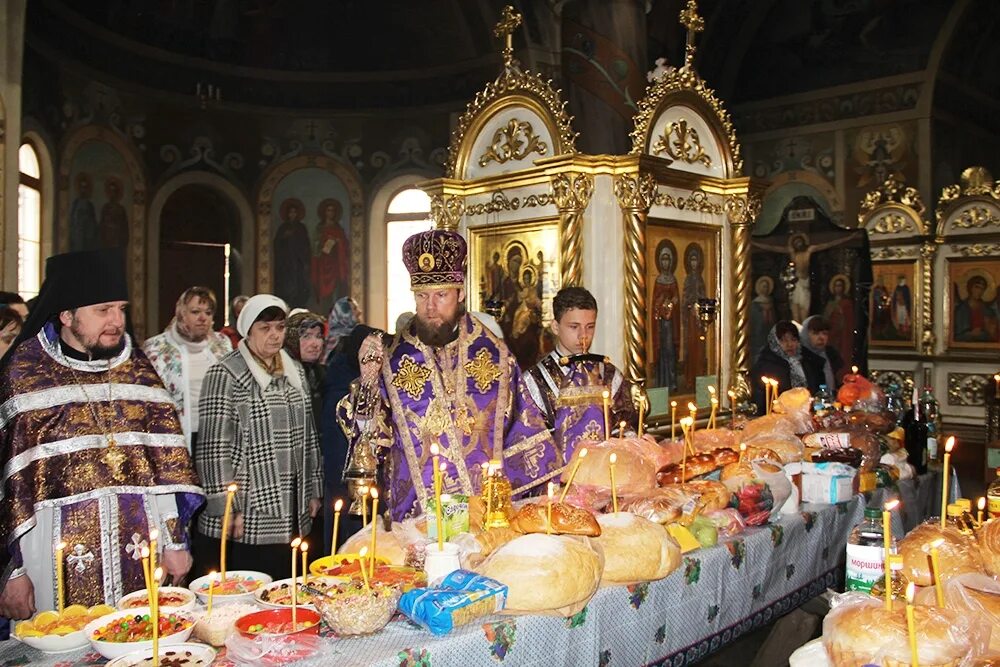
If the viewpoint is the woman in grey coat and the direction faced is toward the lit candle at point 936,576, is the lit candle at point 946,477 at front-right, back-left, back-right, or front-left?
front-left

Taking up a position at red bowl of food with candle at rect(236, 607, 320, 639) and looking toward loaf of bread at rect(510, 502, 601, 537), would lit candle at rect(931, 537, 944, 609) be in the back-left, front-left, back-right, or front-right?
front-right

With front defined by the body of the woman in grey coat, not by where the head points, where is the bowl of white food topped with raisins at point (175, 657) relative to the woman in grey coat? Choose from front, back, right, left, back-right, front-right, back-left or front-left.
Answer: front-right

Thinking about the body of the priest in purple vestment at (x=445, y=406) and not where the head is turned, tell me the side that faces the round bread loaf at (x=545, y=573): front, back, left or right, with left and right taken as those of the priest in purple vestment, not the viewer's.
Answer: front

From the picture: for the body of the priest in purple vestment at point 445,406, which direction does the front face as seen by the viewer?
toward the camera

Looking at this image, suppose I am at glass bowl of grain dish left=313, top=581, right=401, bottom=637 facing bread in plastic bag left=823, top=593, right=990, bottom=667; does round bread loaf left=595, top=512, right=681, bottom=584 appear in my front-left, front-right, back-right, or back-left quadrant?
front-left

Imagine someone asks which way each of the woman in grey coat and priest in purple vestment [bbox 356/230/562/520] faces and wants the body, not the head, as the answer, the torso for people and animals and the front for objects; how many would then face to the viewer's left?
0

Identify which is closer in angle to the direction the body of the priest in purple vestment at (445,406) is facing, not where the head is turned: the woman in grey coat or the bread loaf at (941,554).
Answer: the bread loaf

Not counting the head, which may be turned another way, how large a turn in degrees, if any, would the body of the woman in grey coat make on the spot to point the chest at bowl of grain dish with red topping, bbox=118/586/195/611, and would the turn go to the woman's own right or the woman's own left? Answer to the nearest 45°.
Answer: approximately 45° to the woman's own right

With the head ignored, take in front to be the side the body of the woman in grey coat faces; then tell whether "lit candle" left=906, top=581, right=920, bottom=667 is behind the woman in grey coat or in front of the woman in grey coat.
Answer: in front

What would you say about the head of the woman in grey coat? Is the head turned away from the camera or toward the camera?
toward the camera

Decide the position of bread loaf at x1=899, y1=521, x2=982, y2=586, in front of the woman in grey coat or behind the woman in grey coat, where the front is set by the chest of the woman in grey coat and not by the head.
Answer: in front

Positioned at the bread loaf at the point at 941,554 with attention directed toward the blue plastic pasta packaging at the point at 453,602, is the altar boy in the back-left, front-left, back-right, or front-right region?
front-right

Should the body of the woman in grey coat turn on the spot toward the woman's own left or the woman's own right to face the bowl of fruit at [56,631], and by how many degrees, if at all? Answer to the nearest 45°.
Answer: approximately 45° to the woman's own right
